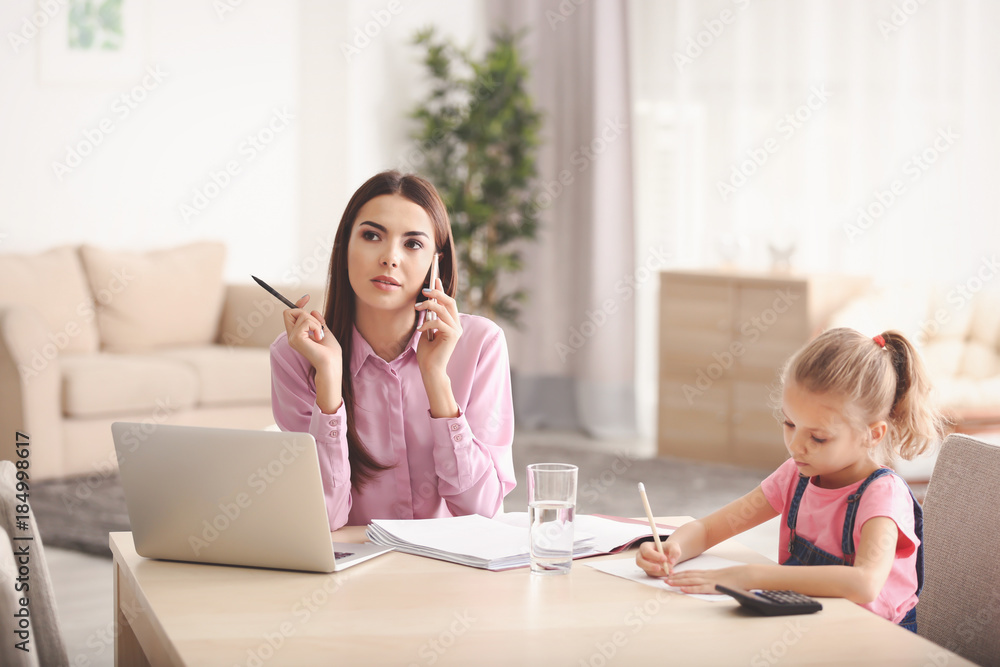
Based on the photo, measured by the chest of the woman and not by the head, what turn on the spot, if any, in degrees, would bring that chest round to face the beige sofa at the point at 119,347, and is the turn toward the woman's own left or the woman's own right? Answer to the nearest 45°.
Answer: approximately 180°

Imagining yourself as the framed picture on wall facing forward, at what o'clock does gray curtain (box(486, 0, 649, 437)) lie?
The gray curtain is roughly at 9 o'clock from the framed picture on wall.

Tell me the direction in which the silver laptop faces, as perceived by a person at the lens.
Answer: facing away from the viewer and to the right of the viewer

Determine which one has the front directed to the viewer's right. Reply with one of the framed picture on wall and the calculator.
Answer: the calculator

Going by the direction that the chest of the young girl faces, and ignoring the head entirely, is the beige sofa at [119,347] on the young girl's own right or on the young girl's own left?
on the young girl's own right

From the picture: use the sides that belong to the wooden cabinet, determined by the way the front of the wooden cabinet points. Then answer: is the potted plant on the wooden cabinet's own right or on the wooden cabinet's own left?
on the wooden cabinet's own right
